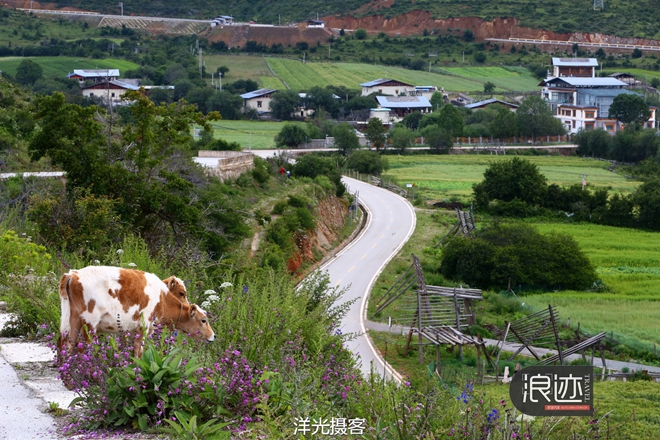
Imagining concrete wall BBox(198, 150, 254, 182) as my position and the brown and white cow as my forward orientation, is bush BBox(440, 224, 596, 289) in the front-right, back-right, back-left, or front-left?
front-left

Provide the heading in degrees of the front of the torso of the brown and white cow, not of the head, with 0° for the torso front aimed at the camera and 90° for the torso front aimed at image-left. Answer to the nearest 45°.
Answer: approximately 270°

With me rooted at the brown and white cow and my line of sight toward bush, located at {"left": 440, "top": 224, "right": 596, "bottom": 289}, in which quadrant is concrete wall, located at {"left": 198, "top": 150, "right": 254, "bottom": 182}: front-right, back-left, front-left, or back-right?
front-left

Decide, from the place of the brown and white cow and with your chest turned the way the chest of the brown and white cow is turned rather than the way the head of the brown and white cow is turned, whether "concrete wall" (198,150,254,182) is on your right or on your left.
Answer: on your left

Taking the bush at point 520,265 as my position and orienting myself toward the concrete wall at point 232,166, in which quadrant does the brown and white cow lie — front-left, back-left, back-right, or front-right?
back-left

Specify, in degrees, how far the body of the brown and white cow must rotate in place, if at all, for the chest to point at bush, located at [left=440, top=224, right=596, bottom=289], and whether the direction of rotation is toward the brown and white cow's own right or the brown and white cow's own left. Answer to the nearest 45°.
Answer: approximately 45° to the brown and white cow's own left

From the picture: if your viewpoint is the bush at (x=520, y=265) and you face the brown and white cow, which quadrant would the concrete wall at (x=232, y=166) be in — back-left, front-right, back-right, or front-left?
back-right

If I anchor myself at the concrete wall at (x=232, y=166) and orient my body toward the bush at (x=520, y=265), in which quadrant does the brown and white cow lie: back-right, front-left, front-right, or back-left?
front-right

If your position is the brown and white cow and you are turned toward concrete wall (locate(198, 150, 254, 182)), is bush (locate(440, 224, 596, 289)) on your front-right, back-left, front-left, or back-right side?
front-right
